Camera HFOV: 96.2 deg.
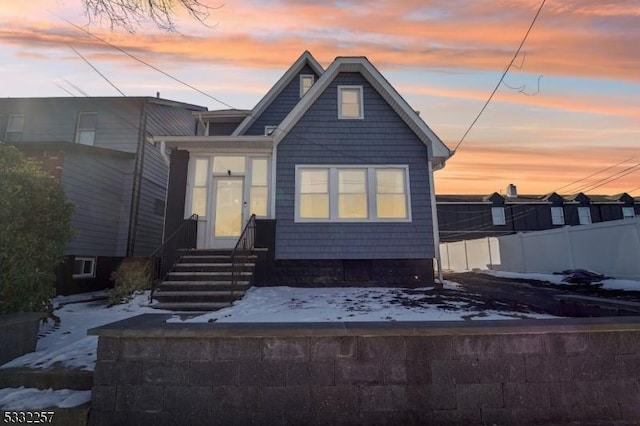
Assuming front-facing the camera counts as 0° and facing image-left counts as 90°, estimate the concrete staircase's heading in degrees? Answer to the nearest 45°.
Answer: approximately 0°

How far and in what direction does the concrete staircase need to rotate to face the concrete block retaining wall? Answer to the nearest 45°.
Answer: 0° — it already faces it

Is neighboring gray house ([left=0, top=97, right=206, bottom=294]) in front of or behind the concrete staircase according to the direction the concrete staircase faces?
behind

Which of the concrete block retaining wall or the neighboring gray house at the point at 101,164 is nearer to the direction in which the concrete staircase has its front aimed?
the concrete block retaining wall
